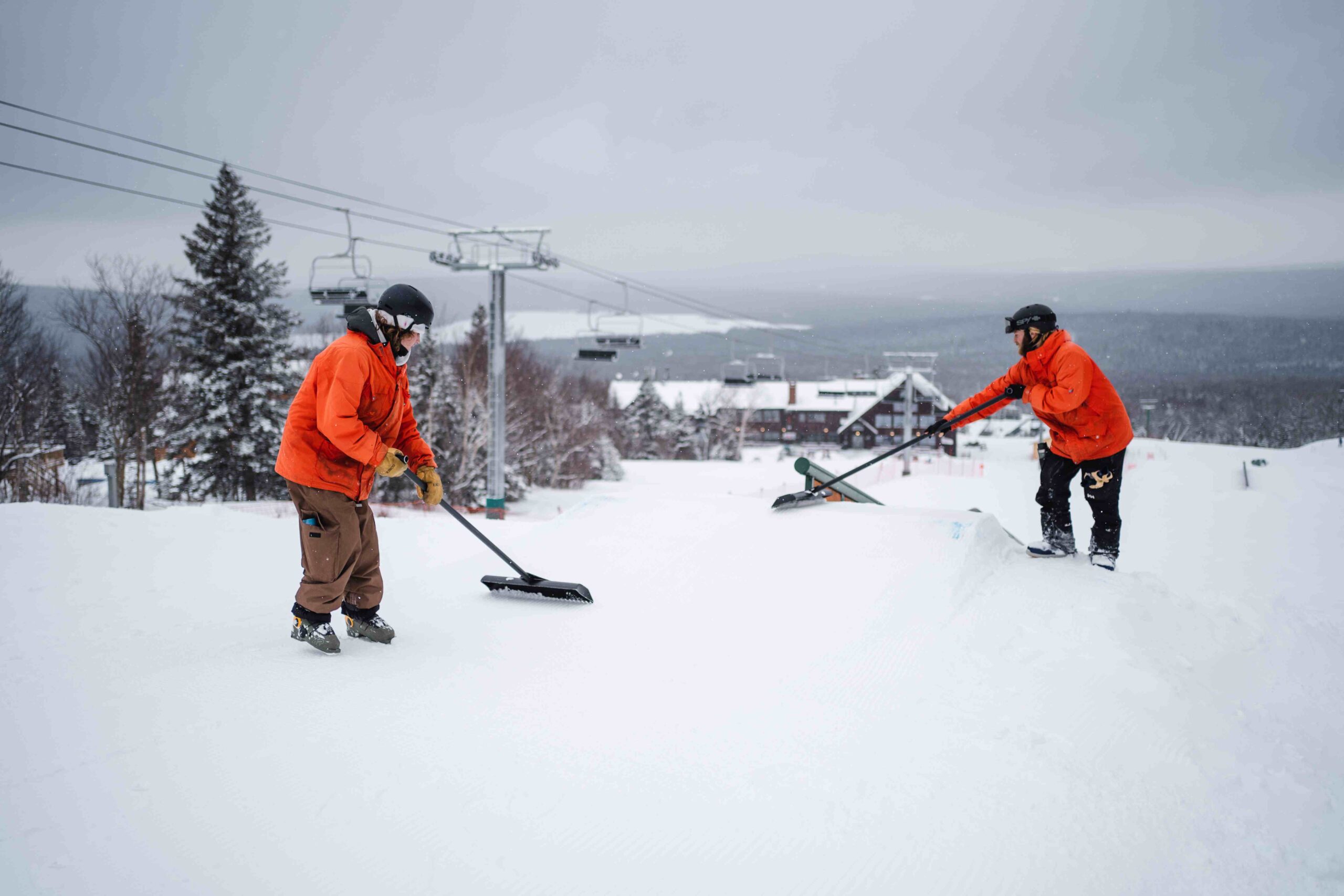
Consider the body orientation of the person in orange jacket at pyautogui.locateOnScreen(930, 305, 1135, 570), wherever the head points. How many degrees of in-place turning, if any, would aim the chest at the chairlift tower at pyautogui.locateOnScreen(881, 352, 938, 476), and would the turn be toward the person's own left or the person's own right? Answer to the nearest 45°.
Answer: approximately 90° to the person's own right

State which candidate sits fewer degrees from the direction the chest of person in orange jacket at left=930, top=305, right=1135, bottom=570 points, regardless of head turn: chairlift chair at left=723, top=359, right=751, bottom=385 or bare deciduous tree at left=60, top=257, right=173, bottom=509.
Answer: the bare deciduous tree

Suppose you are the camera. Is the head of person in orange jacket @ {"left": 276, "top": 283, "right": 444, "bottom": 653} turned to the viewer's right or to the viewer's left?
to the viewer's right

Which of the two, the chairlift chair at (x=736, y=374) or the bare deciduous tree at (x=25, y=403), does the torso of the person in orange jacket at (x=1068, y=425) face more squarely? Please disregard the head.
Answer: the bare deciduous tree

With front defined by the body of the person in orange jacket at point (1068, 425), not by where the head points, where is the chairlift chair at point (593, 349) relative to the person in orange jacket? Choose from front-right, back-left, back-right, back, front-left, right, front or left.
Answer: front-right

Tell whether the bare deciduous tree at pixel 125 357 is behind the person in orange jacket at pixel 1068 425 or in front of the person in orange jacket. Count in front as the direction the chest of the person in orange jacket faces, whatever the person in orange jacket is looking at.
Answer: in front

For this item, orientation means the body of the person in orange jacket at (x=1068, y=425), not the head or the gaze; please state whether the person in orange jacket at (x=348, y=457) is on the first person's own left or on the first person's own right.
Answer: on the first person's own left

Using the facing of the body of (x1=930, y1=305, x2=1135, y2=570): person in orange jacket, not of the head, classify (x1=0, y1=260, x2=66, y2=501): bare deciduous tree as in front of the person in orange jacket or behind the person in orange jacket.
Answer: in front

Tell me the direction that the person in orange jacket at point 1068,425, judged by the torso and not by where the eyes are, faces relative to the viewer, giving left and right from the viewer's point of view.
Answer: facing to the left of the viewer

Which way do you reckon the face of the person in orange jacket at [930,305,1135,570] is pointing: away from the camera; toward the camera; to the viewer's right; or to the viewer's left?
to the viewer's left
